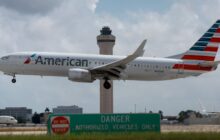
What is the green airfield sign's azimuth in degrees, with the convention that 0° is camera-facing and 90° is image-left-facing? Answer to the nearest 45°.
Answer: approximately 0°
